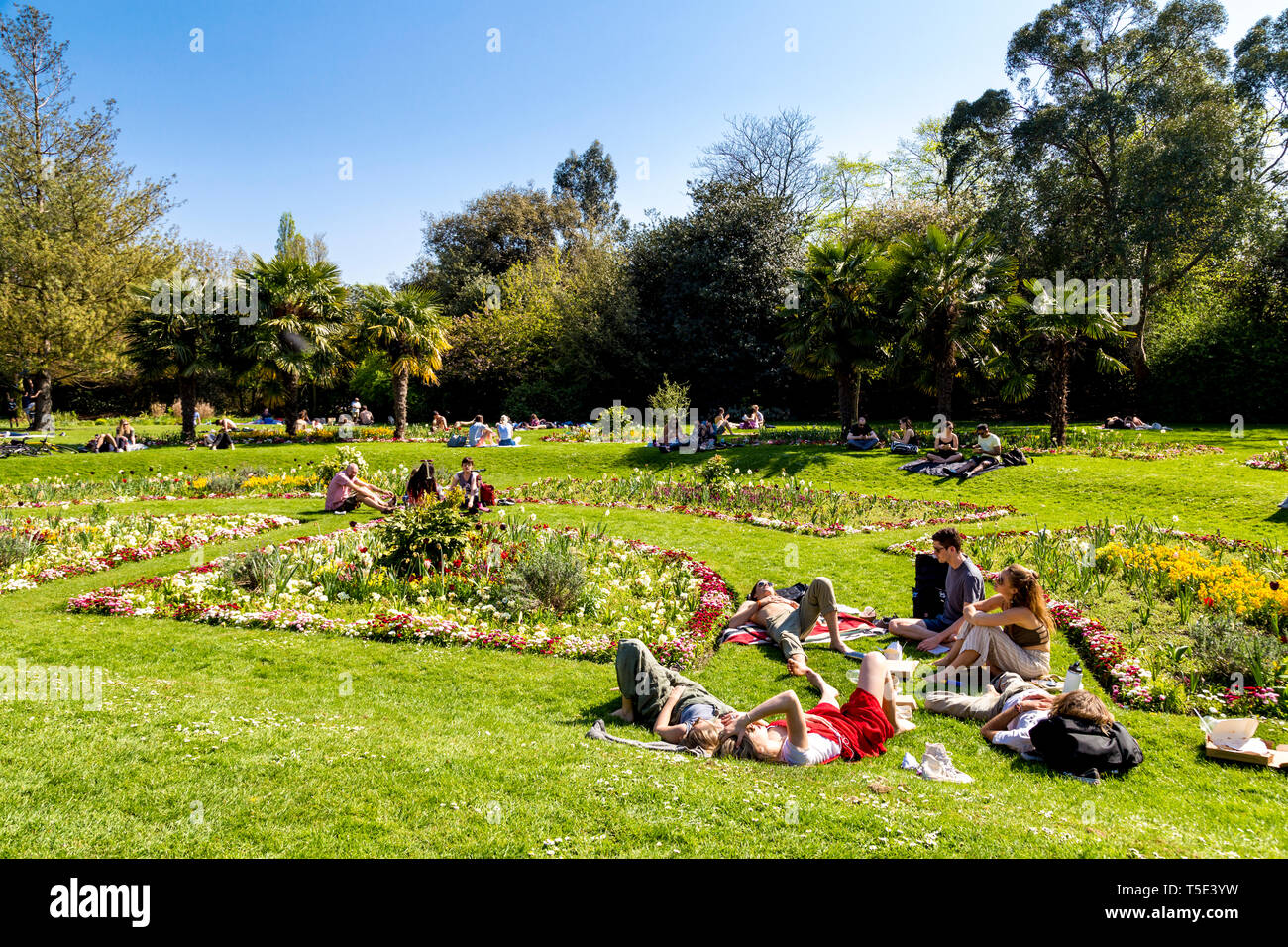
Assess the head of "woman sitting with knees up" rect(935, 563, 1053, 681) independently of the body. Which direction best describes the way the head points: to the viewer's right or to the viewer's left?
to the viewer's left

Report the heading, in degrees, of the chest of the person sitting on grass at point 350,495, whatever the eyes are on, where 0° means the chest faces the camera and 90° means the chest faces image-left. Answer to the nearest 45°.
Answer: approximately 270°

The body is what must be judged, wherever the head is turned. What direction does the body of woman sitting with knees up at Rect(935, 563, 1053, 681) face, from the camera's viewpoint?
to the viewer's left

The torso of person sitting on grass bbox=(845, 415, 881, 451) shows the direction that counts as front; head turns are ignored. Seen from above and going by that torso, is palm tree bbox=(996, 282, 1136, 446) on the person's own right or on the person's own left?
on the person's own left

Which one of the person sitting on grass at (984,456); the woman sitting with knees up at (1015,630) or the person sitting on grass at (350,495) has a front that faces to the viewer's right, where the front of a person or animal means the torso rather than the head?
the person sitting on grass at (350,495)

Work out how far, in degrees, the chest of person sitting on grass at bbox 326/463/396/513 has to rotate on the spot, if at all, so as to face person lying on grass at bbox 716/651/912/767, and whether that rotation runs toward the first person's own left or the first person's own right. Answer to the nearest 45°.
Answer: approximately 90° to the first person's own right

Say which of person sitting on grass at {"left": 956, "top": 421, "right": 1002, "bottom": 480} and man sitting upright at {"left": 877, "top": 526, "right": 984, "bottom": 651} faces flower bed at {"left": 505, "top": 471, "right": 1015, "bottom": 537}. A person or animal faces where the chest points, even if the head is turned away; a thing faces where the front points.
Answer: the person sitting on grass

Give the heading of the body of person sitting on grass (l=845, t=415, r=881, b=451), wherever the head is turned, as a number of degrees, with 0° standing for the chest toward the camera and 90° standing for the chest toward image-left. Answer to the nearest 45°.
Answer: approximately 0°
